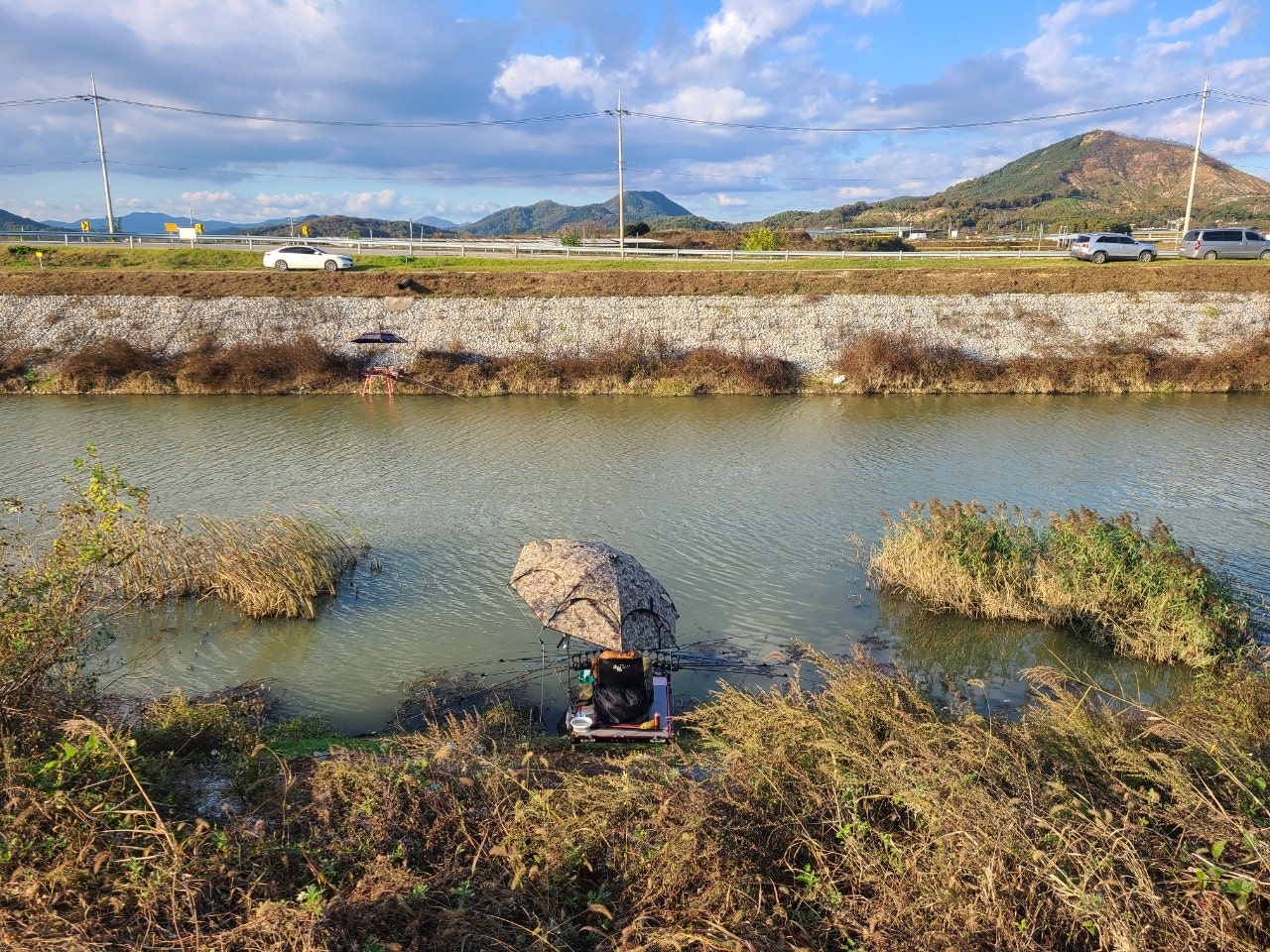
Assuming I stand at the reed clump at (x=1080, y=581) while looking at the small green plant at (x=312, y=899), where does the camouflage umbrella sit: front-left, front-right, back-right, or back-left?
front-right

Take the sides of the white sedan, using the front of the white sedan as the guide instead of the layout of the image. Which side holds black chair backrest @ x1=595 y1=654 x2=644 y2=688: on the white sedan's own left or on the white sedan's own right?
on the white sedan's own right

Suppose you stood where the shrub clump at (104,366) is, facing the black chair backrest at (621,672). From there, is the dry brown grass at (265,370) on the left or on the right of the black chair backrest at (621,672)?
left

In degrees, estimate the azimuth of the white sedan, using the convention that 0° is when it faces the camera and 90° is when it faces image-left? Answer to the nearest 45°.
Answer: approximately 270°

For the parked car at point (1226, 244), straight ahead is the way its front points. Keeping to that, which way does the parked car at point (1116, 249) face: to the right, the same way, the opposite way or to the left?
the same way

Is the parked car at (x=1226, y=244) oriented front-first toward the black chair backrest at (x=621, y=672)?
no
